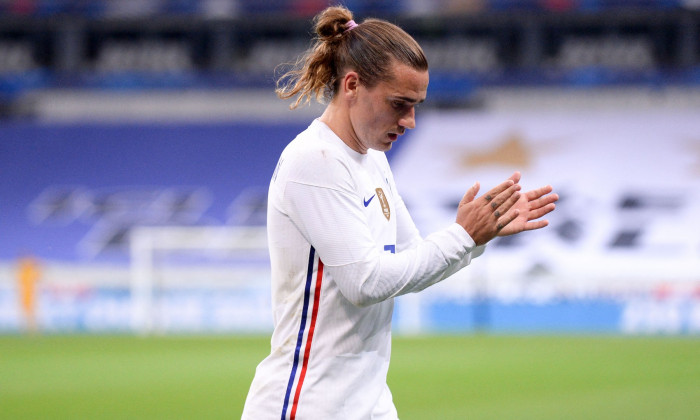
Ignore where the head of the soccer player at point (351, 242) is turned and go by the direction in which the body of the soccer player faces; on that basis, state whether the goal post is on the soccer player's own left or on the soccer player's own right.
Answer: on the soccer player's own left

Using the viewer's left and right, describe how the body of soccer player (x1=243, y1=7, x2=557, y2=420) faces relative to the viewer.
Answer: facing to the right of the viewer
